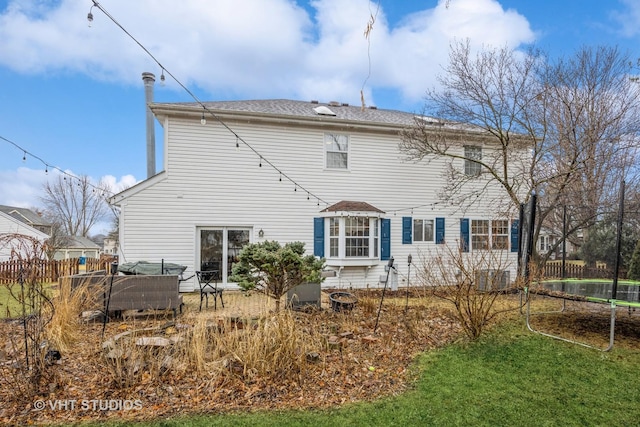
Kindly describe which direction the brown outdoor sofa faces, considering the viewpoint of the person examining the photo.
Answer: facing away from the viewer

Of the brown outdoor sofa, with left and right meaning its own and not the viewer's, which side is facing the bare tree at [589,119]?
right

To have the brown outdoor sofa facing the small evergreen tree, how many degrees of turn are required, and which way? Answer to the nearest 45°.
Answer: approximately 135° to its right

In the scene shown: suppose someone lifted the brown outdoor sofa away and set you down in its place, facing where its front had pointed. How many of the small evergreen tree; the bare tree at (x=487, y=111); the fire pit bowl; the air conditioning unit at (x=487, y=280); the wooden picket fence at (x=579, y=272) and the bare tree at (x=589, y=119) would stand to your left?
0

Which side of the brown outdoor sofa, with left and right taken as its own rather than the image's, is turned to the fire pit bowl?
right

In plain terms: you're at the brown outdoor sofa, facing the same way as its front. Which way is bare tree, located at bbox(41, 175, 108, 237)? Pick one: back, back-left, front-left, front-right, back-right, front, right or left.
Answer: front
